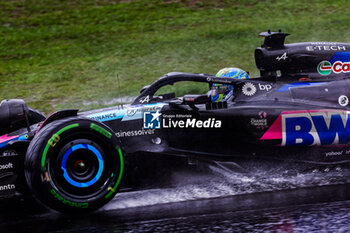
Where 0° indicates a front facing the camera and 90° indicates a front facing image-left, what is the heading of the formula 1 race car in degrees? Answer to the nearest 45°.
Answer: approximately 90°
